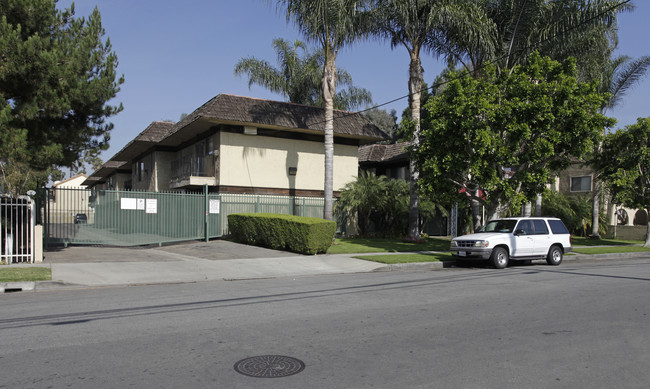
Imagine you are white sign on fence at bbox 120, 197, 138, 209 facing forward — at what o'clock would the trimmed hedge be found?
The trimmed hedge is roughly at 10 o'clock from the white sign on fence.

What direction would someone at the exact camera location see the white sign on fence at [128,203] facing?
facing the viewer

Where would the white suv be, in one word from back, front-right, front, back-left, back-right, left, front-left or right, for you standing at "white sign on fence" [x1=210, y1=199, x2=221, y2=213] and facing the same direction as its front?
front-left

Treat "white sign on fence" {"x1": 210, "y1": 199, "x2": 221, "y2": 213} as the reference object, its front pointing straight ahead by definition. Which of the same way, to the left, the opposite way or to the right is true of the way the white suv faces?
to the right

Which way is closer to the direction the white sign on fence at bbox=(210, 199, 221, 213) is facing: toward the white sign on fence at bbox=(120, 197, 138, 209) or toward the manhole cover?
the manhole cover

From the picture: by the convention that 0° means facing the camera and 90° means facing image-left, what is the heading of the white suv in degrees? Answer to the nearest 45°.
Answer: approximately 45°

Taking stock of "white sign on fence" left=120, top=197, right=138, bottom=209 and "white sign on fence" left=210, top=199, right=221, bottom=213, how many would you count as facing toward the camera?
2

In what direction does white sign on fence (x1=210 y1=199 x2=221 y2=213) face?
toward the camera

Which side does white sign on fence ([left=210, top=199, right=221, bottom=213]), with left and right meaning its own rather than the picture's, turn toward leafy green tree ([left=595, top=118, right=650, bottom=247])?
left

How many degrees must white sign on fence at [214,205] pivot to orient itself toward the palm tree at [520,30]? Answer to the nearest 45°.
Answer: approximately 90° to its left
